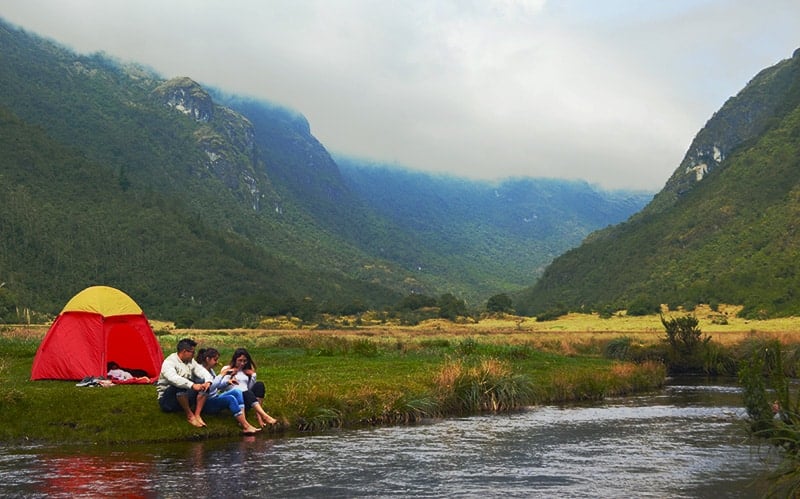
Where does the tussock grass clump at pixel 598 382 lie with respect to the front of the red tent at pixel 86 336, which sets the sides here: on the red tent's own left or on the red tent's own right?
on the red tent's own left

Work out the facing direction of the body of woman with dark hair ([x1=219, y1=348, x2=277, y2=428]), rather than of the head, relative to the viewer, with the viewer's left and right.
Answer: facing the viewer and to the right of the viewer

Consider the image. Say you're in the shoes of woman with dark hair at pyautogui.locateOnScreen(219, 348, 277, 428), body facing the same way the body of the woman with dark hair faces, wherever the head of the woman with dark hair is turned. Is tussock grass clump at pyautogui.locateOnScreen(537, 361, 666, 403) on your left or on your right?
on your left

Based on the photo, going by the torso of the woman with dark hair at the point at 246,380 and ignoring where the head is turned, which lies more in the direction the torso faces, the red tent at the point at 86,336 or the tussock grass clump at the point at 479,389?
the tussock grass clump

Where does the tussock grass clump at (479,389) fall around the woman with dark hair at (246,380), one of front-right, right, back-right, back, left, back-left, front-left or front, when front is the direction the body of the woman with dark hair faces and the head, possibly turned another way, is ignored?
left

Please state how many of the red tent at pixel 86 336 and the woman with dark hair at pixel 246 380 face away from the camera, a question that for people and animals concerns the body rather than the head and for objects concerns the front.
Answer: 0

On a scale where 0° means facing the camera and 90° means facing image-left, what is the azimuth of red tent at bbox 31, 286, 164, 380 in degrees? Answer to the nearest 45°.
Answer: approximately 315°

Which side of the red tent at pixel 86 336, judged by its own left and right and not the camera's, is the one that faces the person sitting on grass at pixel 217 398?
front

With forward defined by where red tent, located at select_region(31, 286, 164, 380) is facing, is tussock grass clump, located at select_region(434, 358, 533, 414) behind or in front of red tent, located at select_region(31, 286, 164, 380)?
in front
